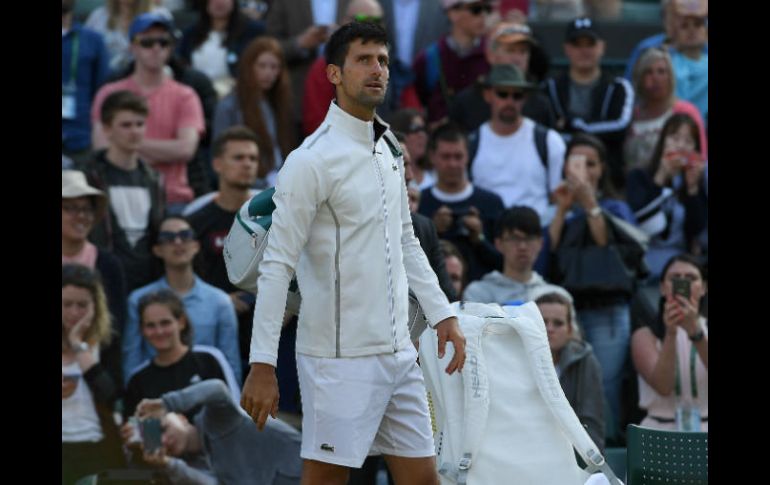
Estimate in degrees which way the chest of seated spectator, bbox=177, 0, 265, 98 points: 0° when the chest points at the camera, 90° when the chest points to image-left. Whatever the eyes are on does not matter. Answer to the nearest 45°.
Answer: approximately 0°

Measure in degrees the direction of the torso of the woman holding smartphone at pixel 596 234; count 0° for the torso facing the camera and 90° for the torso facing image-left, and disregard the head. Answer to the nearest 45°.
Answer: approximately 45°

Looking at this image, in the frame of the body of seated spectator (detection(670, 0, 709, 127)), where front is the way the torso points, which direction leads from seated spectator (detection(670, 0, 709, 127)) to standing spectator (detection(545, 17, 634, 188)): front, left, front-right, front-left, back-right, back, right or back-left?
front-right

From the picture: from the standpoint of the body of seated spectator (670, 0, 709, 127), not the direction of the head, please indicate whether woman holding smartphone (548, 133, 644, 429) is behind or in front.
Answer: in front

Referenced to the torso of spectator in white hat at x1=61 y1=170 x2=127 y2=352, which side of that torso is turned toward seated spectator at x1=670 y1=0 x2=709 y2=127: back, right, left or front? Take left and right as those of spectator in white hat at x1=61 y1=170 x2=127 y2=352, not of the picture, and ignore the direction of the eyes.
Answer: left

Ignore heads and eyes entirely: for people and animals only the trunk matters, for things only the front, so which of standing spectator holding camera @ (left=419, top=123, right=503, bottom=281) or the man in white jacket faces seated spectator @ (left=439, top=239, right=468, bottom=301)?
standing spectator holding camera @ (left=419, top=123, right=503, bottom=281)
